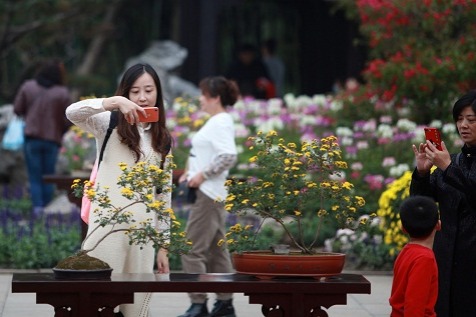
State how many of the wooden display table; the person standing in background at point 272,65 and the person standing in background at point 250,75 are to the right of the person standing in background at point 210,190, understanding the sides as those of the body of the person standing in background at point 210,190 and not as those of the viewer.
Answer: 2

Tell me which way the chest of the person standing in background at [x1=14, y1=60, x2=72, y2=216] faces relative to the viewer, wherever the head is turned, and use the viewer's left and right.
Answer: facing away from the viewer

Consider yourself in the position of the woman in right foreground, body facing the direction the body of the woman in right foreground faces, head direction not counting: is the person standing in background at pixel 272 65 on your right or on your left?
on your right

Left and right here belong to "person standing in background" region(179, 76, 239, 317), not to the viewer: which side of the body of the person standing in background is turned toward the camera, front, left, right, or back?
left

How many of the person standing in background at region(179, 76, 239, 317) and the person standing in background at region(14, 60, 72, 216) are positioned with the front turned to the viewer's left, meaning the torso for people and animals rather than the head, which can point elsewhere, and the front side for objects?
1

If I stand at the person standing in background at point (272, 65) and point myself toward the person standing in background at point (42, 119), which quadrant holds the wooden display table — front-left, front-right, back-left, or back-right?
front-left

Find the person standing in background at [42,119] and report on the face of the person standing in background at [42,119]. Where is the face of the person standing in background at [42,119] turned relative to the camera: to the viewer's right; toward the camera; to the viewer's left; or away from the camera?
away from the camera

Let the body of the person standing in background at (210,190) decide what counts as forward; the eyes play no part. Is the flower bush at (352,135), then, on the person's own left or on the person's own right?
on the person's own right

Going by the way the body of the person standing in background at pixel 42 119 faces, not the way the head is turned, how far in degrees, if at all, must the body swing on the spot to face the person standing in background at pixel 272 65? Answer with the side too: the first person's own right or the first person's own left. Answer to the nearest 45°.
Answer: approximately 45° to the first person's own right

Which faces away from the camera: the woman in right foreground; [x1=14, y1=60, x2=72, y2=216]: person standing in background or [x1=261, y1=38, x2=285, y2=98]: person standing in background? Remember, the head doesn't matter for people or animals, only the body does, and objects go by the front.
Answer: [x1=14, y1=60, x2=72, y2=216]: person standing in background
